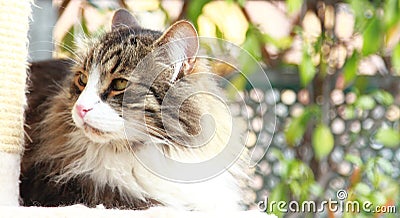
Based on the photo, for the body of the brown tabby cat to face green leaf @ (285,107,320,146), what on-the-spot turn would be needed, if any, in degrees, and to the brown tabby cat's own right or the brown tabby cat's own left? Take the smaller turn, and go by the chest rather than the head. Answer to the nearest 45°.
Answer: approximately 180°

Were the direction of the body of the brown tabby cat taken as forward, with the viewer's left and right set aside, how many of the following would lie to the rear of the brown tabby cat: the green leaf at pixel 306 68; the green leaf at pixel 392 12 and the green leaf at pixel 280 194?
3

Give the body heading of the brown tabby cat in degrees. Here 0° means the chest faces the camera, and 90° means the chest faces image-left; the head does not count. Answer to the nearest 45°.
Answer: approximately 45°

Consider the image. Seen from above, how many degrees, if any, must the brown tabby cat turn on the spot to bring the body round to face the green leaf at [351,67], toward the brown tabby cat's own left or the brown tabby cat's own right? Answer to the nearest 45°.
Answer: approximately 180°

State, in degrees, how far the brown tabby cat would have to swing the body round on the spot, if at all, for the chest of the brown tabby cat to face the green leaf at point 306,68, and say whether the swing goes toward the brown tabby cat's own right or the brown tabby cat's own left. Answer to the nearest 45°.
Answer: approximately 180°

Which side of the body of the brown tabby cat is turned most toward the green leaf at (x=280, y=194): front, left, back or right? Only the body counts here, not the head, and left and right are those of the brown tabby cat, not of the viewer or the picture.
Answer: back

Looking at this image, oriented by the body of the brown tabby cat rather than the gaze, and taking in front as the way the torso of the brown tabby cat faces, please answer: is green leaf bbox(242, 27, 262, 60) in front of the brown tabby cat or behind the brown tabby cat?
behind
